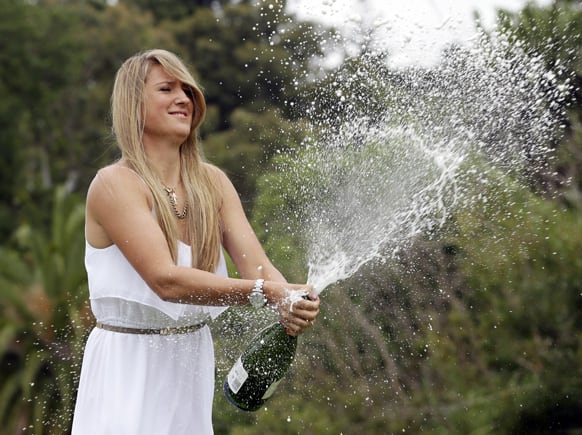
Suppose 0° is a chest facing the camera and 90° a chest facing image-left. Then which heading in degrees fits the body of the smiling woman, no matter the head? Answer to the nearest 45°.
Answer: approximately 315°
